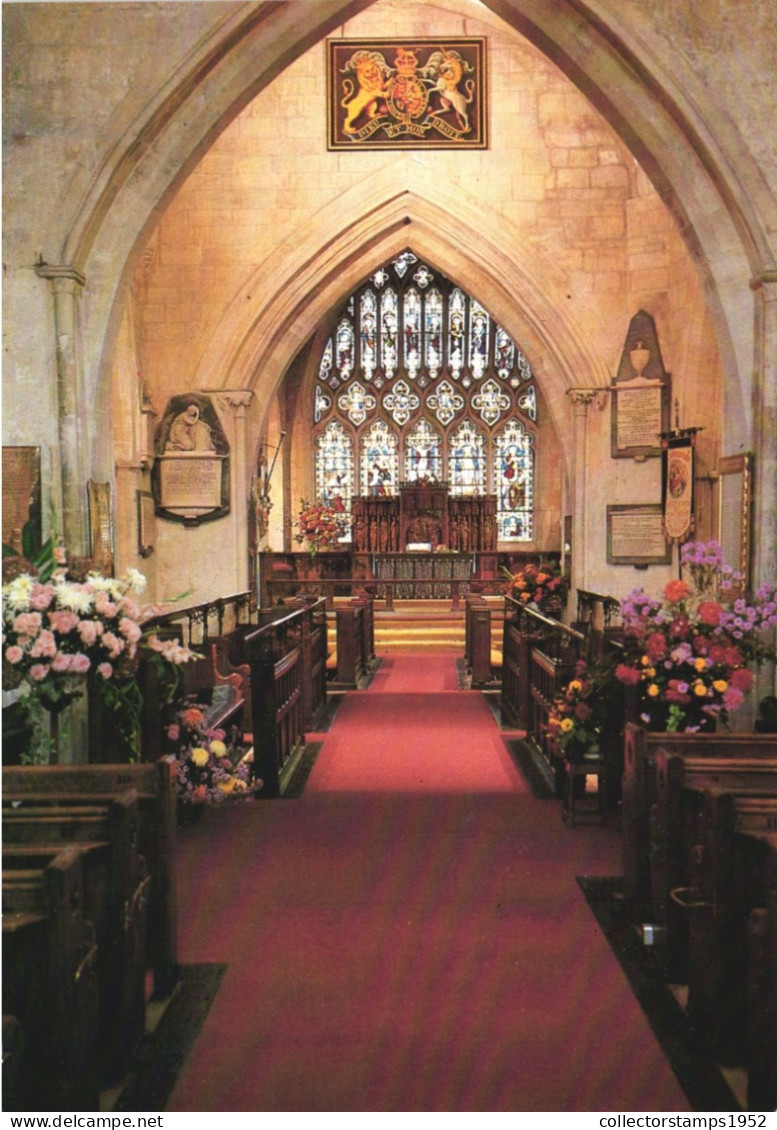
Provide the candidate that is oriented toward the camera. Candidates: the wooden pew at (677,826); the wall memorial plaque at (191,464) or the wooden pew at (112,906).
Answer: the wall memorial plaque

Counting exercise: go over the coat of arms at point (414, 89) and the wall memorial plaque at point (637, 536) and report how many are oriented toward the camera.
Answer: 2

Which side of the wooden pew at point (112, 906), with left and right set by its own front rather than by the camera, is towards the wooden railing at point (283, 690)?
front

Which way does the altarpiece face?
toward the camera

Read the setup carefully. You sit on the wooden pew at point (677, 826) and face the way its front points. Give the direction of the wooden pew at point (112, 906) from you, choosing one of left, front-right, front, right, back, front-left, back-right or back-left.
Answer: back-left

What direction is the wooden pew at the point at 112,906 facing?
away from the camera

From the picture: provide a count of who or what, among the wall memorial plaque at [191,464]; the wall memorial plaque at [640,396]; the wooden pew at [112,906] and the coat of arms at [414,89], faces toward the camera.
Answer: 3

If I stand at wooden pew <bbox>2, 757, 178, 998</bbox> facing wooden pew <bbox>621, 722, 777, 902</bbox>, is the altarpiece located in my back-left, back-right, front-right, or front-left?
front-left

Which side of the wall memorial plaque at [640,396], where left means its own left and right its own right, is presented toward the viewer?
front

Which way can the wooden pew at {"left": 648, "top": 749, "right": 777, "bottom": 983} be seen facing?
away from the camera
